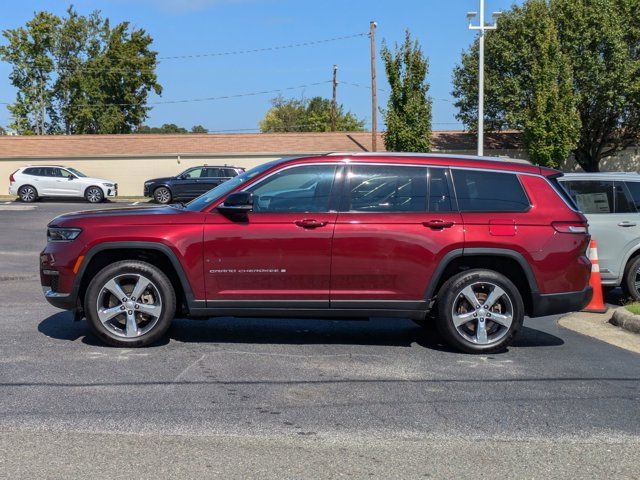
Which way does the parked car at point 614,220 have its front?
to the viewer's left

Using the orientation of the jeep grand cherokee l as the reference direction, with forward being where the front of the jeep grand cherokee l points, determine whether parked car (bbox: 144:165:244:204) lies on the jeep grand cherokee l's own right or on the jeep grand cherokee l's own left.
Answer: on the jeep grand cherokee l's own right

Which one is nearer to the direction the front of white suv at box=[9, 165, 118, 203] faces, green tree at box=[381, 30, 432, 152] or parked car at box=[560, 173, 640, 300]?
the green tree

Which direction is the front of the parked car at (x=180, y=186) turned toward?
to the viewer's left

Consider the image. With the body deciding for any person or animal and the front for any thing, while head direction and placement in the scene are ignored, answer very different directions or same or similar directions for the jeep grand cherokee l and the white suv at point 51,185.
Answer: very different directions

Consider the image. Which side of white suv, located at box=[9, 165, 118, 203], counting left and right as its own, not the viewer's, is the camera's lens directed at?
right

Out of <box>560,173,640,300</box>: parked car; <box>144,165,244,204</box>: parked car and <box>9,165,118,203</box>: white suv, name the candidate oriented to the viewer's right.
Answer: the white suv

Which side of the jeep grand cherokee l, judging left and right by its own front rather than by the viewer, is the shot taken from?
left
